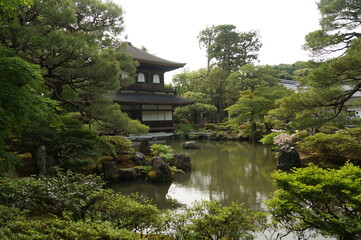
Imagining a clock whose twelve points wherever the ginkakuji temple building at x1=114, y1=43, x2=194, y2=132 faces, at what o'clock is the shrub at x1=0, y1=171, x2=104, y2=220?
The shrub is roughly at 12 o'clock from the ginkakuji temple building.

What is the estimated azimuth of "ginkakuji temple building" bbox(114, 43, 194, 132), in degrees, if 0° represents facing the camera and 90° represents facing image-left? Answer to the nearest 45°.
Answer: approximately 0°

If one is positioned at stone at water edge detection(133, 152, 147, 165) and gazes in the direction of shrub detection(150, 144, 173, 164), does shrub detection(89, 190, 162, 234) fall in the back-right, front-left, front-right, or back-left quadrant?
back-right

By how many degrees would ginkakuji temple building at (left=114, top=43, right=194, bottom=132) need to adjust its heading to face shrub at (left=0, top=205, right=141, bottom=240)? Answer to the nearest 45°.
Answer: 0° — it already faces it

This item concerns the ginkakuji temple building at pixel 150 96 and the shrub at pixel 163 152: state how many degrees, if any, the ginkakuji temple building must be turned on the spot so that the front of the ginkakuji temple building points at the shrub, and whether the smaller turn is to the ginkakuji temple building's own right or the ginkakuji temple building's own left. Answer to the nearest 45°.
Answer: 0° — it already faces it

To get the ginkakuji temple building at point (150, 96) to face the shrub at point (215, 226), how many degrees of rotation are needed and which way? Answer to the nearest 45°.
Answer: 0° — it already faces it

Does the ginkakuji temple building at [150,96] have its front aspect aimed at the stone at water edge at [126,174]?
yes

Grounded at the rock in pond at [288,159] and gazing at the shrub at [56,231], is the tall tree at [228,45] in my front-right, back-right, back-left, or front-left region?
back-right

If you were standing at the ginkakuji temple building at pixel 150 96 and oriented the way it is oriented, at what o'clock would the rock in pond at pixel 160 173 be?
The rock in pond is roughly at 12 o'clock from the ginkakuji temple building.

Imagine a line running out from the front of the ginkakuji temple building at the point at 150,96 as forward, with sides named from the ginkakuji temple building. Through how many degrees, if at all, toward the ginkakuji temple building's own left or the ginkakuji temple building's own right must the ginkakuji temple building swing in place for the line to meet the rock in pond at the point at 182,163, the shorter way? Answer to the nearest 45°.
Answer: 0° — it already faces it

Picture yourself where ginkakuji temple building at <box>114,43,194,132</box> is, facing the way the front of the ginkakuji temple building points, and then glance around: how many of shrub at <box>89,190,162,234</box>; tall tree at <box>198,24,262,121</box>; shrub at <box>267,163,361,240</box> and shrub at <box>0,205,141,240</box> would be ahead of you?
3
